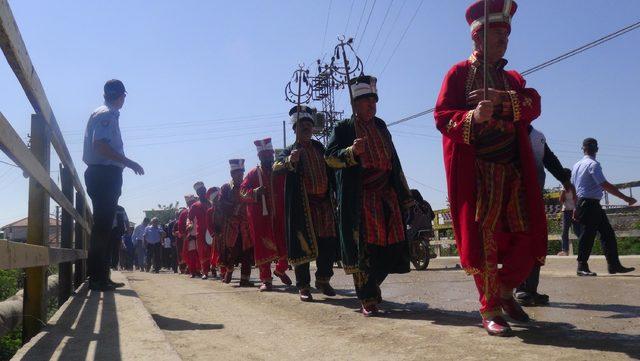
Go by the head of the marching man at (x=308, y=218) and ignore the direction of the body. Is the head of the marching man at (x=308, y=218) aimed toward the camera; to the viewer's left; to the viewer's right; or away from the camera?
toward the camera

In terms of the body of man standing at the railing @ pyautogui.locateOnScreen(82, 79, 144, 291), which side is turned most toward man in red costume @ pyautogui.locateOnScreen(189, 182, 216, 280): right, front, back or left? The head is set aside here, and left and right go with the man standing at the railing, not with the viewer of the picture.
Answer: left

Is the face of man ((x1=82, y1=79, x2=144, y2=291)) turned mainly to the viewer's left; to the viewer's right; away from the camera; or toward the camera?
to the viewer's right

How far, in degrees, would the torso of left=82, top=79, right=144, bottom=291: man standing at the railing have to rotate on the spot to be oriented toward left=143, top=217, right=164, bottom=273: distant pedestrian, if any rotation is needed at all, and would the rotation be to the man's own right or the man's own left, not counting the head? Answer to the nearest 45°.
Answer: approximately 90° to the man's own left

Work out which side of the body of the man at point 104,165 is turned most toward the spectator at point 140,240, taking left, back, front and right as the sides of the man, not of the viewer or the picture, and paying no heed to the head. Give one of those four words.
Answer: left

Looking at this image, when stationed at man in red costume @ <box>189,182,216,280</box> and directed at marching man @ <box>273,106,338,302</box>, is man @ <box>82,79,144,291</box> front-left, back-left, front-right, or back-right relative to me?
front-right

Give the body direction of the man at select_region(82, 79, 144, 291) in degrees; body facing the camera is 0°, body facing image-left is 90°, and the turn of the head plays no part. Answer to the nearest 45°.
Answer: approximately 270°

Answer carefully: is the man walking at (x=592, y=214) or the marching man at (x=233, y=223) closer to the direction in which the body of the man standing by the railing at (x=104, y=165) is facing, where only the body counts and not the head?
the man walking

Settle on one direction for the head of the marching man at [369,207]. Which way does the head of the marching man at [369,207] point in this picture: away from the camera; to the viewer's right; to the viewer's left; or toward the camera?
toward the camera

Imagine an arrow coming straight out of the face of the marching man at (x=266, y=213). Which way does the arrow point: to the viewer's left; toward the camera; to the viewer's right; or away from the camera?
toward the camera

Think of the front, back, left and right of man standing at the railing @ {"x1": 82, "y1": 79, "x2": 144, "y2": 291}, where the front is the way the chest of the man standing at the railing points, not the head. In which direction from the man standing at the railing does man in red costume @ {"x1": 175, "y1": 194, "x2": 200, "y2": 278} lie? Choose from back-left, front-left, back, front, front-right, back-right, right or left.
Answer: left

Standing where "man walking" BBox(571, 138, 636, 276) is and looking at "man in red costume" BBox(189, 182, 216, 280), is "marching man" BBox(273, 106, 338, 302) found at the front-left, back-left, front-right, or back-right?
front-left

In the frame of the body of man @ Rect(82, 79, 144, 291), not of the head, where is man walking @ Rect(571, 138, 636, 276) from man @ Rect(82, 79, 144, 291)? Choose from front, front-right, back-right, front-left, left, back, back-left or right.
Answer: front
